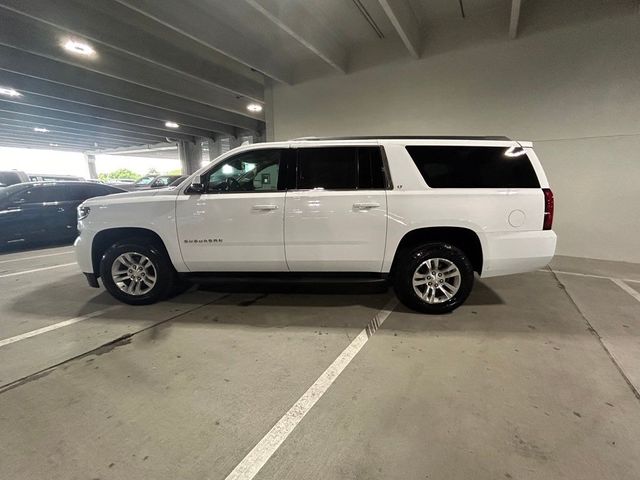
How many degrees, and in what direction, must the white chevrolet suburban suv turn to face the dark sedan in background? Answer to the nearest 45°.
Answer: approximately 45° to its right

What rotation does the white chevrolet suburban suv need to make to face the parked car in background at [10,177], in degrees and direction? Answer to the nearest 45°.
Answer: approximately 45° to its right

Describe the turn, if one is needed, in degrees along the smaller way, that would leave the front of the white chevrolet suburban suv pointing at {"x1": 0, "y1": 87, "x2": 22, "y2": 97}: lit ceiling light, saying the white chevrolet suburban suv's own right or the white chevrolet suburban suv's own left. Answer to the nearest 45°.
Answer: approximately 45° to the white chevrolet suburban suv's own right

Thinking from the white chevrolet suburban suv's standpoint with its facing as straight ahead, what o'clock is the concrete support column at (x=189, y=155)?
The concrete support column is roughly at 2 o'clock from the white chevrolet suburban suv.

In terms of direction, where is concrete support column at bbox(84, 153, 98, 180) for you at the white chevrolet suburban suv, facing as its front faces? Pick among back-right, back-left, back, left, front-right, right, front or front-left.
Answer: front-right

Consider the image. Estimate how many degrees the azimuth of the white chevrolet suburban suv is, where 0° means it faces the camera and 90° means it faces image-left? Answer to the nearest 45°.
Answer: approximately 90°
